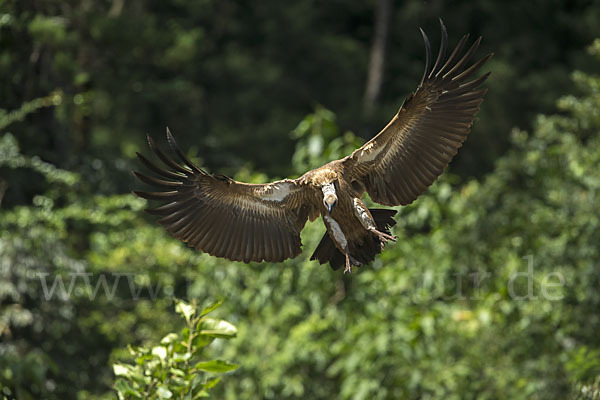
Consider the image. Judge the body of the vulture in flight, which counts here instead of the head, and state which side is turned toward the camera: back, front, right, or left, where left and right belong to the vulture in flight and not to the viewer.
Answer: front
